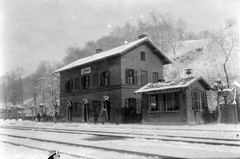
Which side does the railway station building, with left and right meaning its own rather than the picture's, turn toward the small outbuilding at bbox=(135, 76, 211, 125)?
left

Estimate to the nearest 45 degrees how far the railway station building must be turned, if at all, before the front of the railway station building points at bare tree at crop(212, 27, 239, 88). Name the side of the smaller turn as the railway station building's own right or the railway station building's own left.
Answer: approximately 180°

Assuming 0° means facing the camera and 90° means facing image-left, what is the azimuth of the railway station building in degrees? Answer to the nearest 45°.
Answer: approximately 45°

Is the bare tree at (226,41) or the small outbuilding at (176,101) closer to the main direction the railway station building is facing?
the small outbuilding
